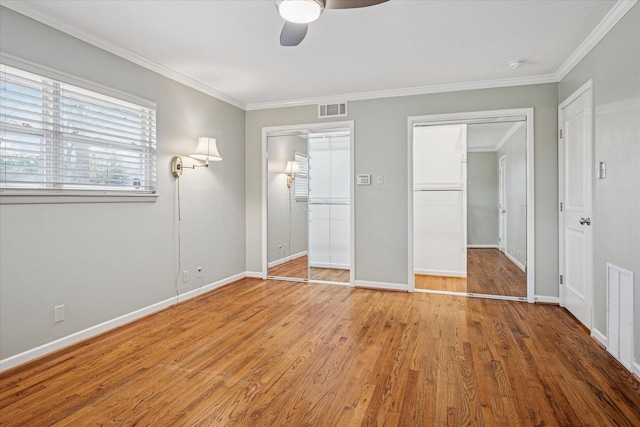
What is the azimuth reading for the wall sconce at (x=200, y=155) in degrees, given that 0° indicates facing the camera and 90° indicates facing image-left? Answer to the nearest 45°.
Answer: approximately 315°

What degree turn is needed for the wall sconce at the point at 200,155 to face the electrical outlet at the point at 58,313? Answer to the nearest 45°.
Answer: approximately 90° to its right

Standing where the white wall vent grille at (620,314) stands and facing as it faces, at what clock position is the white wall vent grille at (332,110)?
the white wall vent grille at (332,110) is roughly at 2 o'clock from the white wall vent grille at (620,314).

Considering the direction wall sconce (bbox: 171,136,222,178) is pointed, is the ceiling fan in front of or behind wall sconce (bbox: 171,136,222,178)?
in front

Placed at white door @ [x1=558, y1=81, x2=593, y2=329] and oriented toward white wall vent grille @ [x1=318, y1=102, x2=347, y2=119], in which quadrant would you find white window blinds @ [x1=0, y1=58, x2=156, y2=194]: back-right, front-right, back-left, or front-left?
front-left

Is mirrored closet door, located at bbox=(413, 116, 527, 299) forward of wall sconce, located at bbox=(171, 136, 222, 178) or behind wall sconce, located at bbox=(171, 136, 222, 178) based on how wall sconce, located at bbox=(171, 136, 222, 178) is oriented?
forward

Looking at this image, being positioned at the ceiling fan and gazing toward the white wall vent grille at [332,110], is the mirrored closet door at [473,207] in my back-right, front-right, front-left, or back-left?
front-right

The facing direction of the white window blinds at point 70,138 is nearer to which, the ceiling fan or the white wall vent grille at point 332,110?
the ceiling fan

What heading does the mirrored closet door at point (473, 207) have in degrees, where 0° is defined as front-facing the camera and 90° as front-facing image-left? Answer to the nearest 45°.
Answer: approximately 0°

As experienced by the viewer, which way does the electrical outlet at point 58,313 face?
facing the viewer and to the right of the viewer

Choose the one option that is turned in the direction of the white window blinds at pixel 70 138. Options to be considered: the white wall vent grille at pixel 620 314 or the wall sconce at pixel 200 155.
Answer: the white wall vent grille

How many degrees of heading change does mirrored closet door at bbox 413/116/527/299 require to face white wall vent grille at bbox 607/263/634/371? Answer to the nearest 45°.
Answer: approximately 45° to its left

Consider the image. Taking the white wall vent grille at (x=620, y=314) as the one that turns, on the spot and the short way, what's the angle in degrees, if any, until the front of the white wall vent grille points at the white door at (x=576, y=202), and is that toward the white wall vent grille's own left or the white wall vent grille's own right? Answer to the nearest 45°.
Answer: approximately 135° to the white wall vent grille's own right
